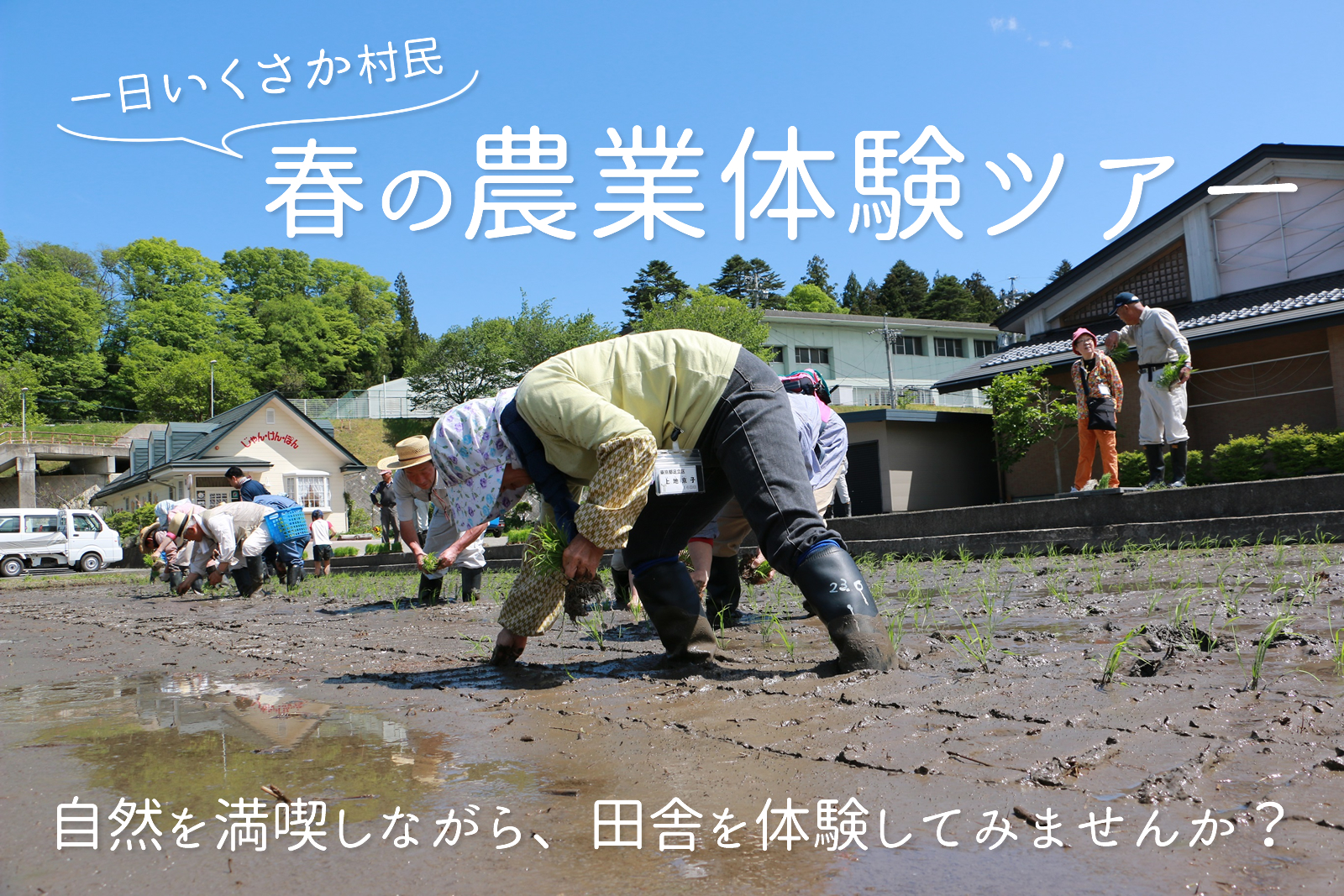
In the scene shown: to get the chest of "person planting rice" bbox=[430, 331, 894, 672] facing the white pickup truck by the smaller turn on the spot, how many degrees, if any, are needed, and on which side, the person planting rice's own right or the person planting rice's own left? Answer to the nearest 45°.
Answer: approximately 45° to the person planting rice's own right

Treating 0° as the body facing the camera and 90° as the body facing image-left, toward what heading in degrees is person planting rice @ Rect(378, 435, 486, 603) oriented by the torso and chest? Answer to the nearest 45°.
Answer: approximately 45°

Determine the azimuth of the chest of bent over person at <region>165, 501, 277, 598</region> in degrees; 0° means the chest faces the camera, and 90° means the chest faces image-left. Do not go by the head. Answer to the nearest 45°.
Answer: approximately 90°

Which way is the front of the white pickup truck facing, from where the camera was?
facing to the right of the viewer

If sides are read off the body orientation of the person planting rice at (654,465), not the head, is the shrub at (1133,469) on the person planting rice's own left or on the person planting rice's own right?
on the person planting rice's own right

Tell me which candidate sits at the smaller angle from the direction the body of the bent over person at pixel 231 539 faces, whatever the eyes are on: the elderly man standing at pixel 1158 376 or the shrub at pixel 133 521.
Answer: the shrub

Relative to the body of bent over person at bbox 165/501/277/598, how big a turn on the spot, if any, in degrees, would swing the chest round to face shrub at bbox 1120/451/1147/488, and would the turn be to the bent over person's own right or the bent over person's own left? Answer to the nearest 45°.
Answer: approximately 180°

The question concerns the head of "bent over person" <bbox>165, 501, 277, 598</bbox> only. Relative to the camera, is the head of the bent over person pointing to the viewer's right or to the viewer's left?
to the viewer's left
